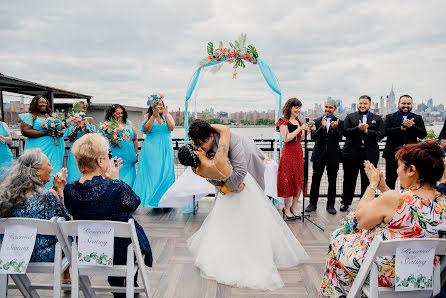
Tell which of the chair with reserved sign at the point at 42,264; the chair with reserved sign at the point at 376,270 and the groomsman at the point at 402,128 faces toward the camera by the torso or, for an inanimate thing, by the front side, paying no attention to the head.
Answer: the groomsman

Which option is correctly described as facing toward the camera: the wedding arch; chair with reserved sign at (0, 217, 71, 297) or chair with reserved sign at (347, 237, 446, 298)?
the wedding arch

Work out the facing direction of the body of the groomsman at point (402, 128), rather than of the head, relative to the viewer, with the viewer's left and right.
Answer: facing the viewer

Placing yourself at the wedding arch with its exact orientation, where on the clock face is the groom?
The groom is roughly at 12 o'clock from the wedding arch.

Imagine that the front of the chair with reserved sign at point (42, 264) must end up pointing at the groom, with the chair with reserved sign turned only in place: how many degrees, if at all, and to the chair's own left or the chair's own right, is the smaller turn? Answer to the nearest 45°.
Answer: approximately 45° to the chair's own right

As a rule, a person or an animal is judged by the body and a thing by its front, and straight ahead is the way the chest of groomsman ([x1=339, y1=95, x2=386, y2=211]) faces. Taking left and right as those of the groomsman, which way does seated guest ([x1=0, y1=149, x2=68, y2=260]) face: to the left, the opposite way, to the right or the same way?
the opposite way

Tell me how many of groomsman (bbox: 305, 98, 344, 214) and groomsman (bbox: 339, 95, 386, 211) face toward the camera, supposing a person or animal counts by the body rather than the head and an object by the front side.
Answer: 2

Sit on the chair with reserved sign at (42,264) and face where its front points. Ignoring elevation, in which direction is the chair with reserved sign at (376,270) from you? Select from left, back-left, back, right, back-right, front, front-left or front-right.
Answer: right

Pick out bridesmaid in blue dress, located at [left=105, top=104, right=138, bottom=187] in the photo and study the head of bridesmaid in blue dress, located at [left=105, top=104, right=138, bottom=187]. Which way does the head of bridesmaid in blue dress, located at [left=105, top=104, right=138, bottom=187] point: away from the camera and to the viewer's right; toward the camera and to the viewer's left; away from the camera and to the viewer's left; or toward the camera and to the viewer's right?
toward the camera and to the viewer's right

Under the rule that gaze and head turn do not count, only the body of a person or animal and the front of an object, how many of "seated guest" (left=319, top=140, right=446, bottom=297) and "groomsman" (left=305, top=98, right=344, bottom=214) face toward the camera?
1

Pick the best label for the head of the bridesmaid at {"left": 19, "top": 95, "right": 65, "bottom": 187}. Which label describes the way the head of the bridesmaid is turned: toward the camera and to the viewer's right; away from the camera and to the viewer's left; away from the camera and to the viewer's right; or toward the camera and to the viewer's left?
toward the camera and to the viewer's right

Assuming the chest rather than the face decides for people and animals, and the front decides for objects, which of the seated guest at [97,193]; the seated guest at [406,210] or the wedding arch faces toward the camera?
the wedding arch

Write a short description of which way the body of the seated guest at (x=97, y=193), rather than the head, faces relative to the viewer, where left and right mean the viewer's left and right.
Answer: facing away from the viewer and to the right of the viewer

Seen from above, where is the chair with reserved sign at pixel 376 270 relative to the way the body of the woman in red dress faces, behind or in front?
in front

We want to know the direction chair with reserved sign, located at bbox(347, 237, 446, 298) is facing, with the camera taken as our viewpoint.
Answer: facing away from the viewer and to the left of the viewer
